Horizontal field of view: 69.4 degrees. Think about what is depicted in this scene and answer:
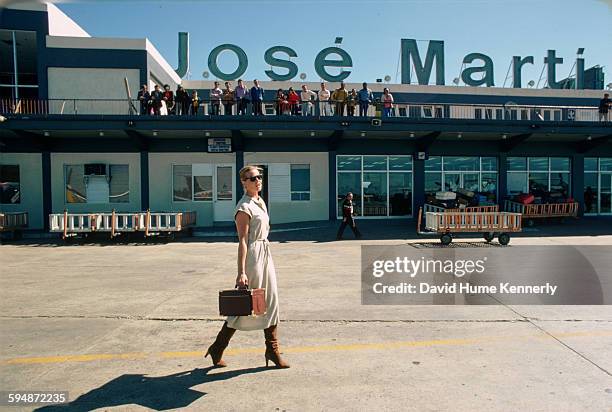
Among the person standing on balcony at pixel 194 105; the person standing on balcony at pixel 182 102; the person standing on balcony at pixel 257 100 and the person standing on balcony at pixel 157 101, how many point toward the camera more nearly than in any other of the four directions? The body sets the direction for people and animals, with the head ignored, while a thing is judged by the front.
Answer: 4

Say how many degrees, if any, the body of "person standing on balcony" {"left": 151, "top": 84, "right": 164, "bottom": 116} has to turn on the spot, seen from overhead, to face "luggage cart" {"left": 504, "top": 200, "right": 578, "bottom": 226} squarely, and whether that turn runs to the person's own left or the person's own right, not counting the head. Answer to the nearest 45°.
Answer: approximately 90° to the person's own left

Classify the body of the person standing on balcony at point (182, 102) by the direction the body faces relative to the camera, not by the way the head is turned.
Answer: toward the camera

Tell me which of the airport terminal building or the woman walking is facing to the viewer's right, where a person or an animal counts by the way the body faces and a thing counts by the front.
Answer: the woman walking

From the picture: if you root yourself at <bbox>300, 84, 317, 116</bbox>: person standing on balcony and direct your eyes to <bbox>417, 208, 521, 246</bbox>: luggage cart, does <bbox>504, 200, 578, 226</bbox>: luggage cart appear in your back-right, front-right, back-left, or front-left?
front-left

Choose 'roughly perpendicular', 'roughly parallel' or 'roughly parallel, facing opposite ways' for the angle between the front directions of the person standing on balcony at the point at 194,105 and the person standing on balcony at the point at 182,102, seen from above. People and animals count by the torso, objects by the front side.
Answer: roughly parallel

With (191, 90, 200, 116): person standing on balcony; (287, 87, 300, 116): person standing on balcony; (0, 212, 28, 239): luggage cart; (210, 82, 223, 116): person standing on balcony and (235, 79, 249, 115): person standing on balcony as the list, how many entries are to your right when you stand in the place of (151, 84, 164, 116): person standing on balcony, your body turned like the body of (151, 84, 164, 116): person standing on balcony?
1

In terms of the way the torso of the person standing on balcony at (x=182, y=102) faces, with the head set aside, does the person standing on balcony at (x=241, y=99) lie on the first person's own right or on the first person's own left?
on the first person's own left

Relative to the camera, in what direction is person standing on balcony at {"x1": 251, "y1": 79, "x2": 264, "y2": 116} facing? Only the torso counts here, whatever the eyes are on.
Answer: toward the camera

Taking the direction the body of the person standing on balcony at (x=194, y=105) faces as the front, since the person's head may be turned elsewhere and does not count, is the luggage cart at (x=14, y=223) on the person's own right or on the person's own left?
on the person's own right

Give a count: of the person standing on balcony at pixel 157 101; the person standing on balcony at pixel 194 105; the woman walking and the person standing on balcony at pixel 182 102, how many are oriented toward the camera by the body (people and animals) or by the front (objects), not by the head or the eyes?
3

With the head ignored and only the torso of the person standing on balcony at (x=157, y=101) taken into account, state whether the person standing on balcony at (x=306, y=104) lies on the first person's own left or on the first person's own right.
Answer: on the first person's own left

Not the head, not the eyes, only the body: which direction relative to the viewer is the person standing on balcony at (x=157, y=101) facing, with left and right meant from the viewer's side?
facing the viewer

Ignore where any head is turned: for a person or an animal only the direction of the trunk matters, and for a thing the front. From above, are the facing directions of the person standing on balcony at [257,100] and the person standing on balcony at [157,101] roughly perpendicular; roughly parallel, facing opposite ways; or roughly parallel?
roughly parallel
